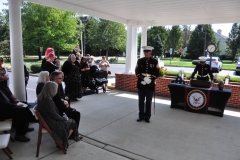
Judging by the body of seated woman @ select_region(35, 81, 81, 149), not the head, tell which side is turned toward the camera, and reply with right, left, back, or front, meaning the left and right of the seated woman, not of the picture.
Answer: right

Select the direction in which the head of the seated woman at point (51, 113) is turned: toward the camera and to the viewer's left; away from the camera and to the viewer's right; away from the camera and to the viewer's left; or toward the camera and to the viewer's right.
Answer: away from the camera and to the viewer's right

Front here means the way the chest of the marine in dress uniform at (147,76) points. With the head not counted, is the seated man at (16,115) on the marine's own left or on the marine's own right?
on the marine's own right

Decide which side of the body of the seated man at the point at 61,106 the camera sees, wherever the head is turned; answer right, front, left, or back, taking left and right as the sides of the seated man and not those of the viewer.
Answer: right

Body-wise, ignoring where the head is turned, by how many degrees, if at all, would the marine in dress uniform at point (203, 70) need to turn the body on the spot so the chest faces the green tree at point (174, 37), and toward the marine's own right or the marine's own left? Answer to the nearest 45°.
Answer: approximately 180°

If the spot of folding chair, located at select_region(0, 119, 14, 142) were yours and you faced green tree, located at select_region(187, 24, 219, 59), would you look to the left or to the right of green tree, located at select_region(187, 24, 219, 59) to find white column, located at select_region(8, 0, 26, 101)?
left

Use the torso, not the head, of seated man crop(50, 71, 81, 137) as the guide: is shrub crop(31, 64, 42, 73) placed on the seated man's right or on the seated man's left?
on the seated man's left

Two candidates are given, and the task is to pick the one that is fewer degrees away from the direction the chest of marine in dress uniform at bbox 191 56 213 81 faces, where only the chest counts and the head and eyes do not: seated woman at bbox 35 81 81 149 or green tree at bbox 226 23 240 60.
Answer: the seated woman

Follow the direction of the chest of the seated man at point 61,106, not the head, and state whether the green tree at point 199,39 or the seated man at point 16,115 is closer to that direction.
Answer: the green tree

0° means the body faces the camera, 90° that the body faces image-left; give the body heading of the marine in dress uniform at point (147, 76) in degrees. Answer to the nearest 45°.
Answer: approximately 0°

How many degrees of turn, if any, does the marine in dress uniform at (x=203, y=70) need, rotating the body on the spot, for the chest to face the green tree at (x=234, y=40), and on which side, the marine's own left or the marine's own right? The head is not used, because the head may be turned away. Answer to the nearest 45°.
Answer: approximately 180°

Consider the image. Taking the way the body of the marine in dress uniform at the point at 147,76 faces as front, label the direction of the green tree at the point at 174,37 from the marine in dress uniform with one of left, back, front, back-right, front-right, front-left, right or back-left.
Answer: back

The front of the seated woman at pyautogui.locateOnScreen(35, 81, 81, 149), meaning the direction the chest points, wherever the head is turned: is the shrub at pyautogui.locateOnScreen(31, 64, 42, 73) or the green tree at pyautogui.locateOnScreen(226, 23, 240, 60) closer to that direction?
the green tree
